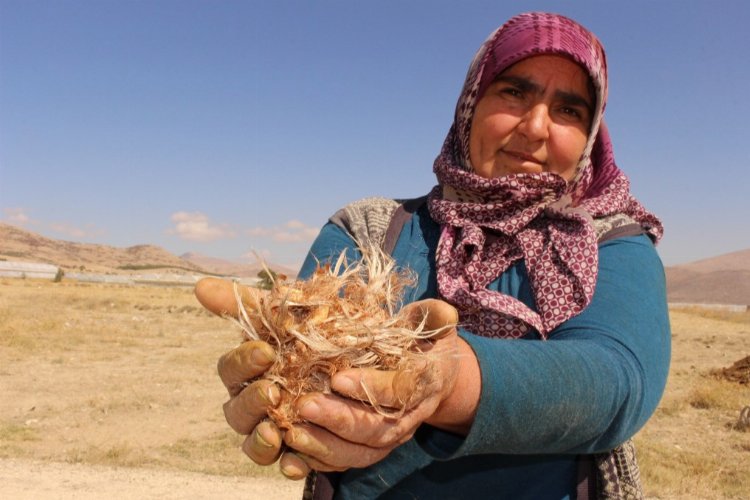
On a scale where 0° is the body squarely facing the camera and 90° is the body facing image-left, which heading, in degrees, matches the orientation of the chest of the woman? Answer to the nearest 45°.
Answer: approximately 0°
